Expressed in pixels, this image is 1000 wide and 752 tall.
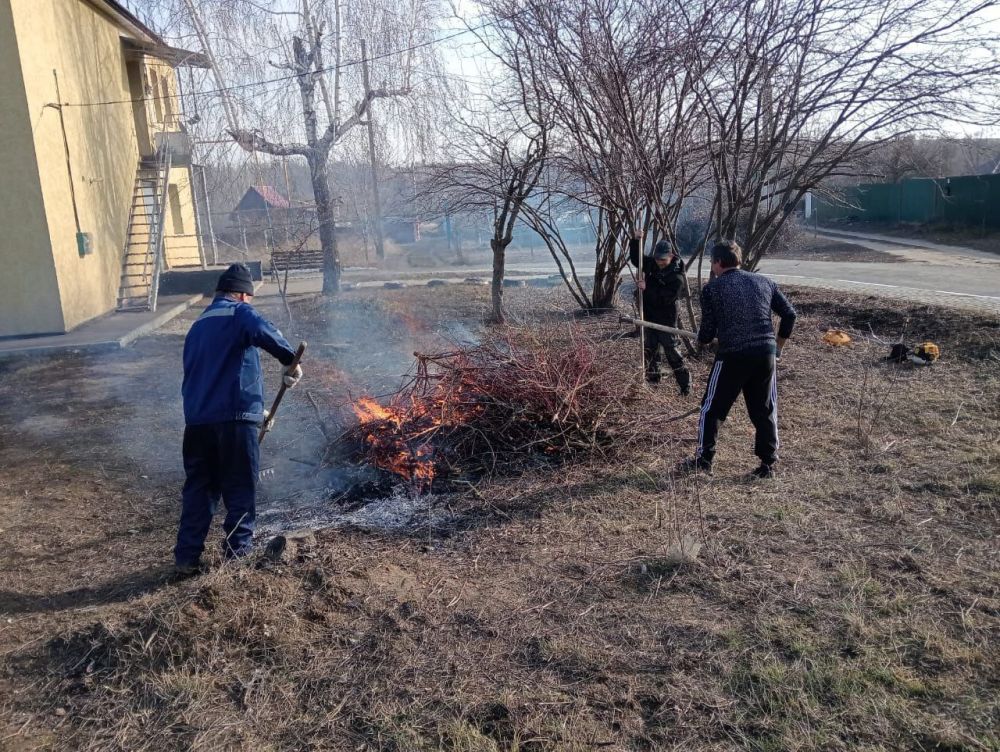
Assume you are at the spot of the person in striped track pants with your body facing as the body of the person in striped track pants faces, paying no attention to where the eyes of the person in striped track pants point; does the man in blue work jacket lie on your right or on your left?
on your left

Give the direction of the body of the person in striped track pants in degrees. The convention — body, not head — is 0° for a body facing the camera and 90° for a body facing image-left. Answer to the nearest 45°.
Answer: approximately 135°

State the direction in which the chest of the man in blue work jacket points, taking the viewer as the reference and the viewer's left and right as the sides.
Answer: facing away from the viewer and to the right of the viewer

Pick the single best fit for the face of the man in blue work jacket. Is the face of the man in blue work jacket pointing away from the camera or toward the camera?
away from the camera

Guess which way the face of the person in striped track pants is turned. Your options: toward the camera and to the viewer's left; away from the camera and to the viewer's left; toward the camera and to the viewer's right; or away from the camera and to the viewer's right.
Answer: away from the camera and to the viewer's left

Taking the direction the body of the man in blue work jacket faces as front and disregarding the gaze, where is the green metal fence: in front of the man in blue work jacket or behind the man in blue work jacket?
in front

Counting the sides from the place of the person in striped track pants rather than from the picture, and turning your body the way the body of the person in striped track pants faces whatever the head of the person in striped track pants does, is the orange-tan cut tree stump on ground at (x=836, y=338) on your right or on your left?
on your right

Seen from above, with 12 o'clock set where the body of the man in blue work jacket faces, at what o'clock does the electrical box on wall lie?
The electrical box on wall is roughly at 10 o'clock from the man in blue work jacket.

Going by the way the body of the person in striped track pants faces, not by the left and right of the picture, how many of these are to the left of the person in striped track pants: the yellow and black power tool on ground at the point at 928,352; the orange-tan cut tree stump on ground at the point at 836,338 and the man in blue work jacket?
1

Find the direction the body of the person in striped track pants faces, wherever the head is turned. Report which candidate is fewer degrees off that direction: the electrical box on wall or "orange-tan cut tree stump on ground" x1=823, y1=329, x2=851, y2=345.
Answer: the electrical box on wall

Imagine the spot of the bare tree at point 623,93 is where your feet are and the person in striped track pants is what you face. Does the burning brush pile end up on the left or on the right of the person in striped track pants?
right

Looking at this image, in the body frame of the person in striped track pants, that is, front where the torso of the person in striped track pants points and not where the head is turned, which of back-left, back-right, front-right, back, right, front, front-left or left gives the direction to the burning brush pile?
front-left

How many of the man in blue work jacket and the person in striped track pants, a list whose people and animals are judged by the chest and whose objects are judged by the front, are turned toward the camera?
0

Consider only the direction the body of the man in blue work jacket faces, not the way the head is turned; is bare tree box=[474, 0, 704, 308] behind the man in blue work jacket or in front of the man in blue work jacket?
in front

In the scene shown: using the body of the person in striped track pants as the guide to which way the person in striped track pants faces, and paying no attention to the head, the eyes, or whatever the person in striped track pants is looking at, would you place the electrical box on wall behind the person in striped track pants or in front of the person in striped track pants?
in front
